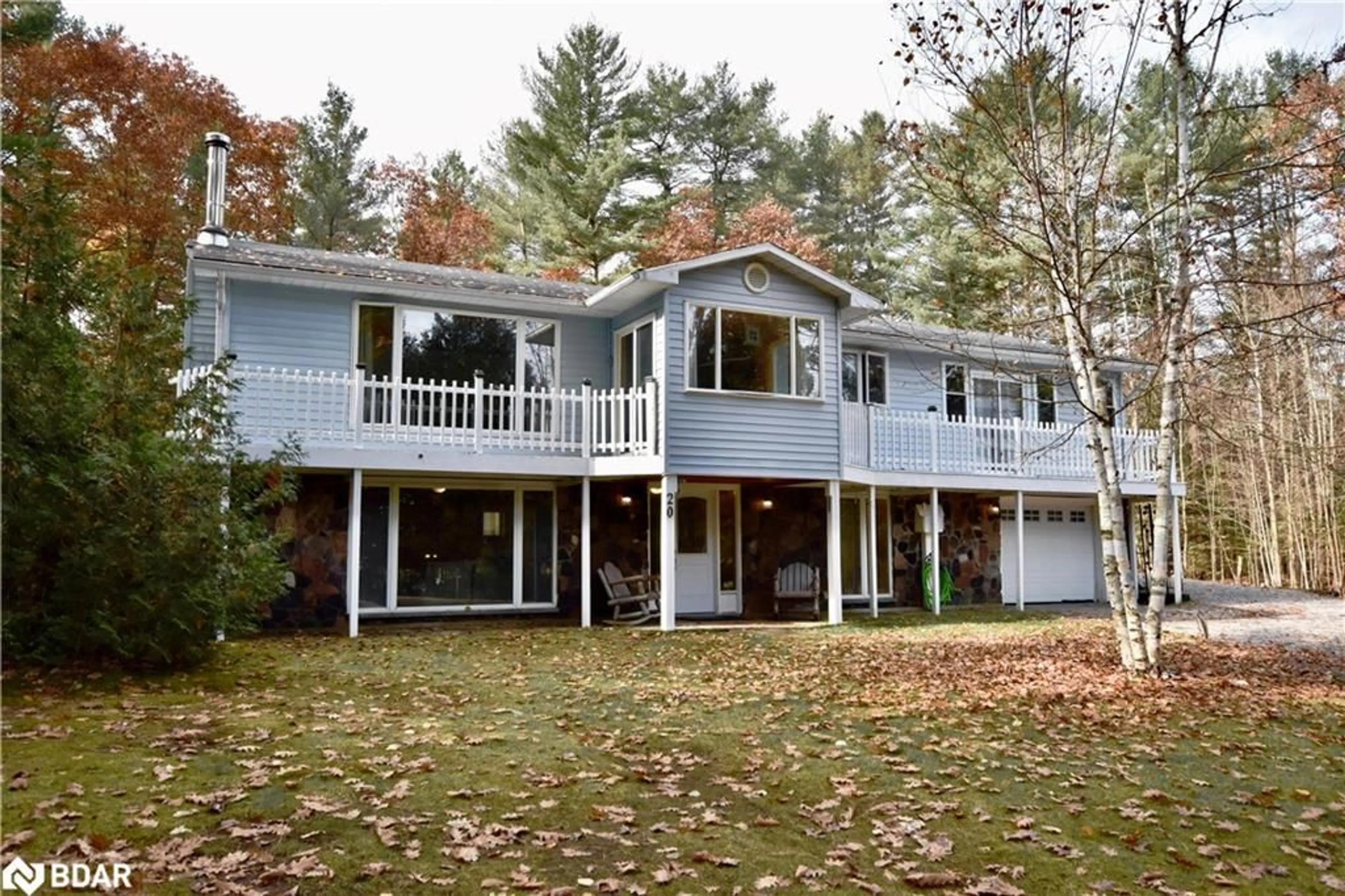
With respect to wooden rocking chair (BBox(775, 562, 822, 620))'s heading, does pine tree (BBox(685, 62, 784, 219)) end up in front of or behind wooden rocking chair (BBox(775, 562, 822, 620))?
behind

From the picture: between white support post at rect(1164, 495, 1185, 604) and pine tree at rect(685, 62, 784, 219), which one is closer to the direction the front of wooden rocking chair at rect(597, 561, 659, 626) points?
the white support post

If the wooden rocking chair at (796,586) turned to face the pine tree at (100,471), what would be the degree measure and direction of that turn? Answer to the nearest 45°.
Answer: approximately 45° to its right

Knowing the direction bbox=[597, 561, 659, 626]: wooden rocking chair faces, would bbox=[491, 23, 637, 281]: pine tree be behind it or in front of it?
behind

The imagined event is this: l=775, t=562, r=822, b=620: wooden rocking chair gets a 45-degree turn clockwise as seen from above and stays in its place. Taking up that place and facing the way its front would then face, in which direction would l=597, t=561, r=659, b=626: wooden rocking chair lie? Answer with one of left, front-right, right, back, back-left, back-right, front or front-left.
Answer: front

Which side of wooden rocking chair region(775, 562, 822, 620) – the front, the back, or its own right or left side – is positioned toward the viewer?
front

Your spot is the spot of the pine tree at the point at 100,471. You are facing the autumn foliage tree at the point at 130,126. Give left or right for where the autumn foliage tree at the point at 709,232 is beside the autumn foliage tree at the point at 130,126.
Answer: right

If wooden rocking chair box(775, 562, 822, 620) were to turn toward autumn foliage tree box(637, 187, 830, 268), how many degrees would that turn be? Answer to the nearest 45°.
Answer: approximately 180°
